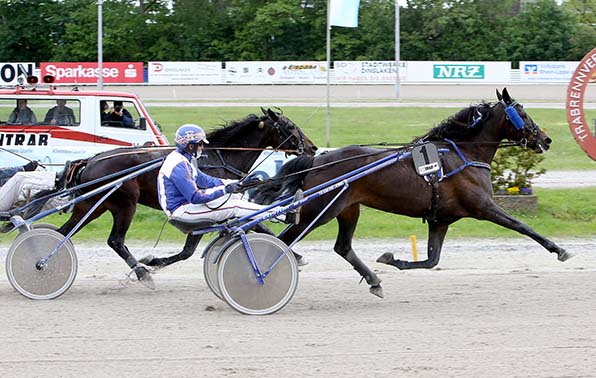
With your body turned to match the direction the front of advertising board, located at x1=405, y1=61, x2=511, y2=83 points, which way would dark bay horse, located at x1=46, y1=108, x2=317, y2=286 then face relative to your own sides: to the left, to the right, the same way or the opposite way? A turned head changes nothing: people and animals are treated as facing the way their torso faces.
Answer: to the left

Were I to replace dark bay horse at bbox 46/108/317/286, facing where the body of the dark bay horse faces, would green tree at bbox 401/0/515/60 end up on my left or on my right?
on my left

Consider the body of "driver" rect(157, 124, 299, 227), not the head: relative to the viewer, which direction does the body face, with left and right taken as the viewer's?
facing to the right of the viewer

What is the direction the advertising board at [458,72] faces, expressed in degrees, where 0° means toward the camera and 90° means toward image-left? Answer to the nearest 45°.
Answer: approximately 0°

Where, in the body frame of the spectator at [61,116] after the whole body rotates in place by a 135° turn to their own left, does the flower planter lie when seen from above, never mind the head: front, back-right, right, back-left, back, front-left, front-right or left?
right

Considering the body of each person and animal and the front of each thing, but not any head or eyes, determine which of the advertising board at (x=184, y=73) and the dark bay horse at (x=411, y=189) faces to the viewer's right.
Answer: the dark bay horse

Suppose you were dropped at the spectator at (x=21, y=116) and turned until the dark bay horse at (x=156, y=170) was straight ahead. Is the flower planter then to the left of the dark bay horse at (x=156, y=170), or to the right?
left

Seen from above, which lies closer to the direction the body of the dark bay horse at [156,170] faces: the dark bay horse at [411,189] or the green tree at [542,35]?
the dark bay horse

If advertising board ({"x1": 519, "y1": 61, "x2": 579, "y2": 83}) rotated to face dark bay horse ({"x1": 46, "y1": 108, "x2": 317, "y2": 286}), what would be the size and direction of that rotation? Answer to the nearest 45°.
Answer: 0° — it already faces it

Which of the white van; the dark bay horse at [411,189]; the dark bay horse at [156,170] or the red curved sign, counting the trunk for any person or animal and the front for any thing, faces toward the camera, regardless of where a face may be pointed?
the red curved sign

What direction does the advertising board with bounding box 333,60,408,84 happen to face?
toward the camera

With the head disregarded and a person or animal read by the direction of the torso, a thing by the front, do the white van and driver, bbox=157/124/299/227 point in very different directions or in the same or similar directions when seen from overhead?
same or similar directions

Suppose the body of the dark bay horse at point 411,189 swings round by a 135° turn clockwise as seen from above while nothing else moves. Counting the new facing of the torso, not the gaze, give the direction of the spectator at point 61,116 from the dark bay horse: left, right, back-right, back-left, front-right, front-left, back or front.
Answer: right

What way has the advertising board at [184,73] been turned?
toward the camera

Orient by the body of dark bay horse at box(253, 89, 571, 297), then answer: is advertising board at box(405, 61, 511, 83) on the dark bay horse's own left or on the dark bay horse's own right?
on the dark bay horse's own left

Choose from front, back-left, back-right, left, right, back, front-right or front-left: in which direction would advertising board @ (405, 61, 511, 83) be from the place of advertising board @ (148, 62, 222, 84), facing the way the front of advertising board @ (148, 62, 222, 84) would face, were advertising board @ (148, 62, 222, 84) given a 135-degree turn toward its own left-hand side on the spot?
front-right

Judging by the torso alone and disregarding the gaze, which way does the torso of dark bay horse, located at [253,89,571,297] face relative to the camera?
to the viewer's right

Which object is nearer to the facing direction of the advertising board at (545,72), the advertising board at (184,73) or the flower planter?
the flower planter

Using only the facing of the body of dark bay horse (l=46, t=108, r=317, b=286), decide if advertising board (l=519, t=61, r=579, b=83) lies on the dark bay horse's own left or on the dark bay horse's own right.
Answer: on the dark bay horse's own left

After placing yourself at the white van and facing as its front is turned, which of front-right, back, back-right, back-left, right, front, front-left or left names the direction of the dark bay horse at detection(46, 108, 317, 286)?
right

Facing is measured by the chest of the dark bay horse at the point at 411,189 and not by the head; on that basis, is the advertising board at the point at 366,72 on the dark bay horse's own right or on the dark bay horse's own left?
on the dark bay horse's own left

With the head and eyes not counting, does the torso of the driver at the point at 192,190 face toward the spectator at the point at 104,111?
no

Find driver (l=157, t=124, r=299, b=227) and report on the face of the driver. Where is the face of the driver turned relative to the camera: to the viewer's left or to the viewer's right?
to the viewer's right
